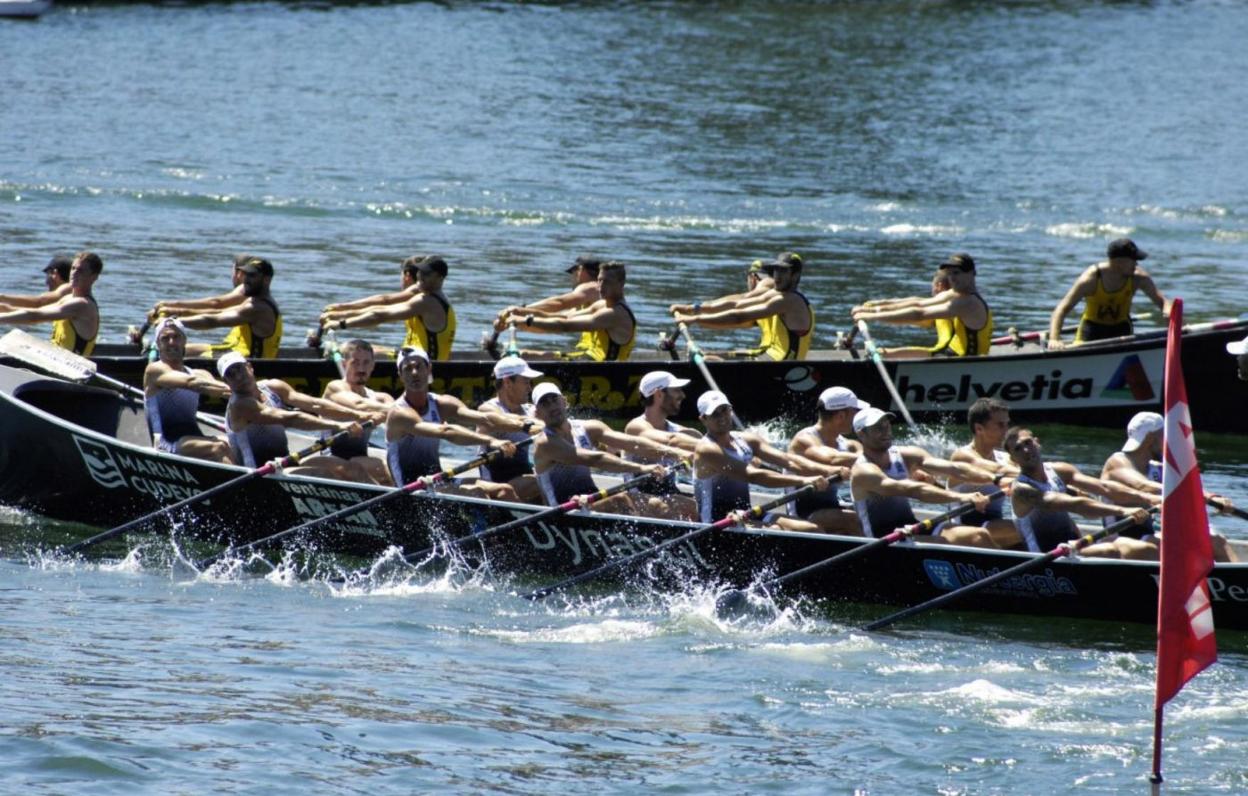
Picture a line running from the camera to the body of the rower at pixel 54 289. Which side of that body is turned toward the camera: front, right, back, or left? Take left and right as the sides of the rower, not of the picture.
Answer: left

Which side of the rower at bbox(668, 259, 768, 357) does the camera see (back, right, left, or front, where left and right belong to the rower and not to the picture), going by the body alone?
left

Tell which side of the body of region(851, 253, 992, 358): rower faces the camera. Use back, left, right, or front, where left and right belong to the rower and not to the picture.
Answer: left

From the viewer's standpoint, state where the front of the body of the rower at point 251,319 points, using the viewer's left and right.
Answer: facing to the left of the viewer

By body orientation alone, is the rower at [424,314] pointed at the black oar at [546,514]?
no

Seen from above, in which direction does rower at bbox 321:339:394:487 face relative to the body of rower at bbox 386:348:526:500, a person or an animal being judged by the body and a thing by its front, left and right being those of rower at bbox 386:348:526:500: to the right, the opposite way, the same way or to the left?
the same way

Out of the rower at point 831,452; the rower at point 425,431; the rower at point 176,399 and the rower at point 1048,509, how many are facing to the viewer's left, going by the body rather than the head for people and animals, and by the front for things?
0

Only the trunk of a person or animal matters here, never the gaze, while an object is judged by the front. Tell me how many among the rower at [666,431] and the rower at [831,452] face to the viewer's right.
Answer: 2

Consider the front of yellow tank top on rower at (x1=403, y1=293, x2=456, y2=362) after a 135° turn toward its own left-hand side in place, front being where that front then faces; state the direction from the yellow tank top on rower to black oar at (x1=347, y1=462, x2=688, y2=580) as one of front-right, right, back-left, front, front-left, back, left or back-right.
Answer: front-right

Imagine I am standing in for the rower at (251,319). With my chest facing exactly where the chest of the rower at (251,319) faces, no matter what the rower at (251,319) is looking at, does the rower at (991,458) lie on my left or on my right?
on my left

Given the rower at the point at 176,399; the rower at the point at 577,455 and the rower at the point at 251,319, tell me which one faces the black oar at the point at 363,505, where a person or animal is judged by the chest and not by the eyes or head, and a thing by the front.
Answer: the rower at the point at 176,399

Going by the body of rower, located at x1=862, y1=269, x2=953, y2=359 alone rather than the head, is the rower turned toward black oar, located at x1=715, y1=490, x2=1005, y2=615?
no

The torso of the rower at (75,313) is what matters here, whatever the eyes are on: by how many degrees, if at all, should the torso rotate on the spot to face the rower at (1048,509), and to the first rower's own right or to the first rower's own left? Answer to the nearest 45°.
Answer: approximately 135° to the first rower's own left

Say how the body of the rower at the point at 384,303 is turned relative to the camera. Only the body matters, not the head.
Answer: to the viewer's left
